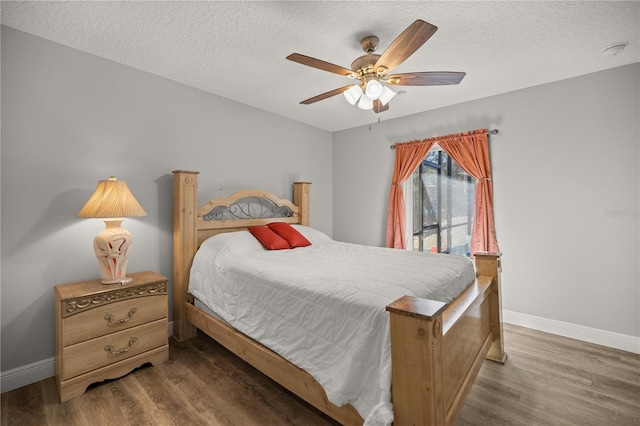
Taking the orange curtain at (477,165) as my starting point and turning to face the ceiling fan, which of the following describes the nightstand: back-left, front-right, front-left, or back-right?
front-right

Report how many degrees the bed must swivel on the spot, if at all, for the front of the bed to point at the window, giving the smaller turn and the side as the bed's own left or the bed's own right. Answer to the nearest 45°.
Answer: approximately 90° to the bed's own left

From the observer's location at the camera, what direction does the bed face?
facing the viewer and to the right of the viewer

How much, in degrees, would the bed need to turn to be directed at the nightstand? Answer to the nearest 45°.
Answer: approximately 135° to its right

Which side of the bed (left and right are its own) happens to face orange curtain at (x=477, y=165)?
left
